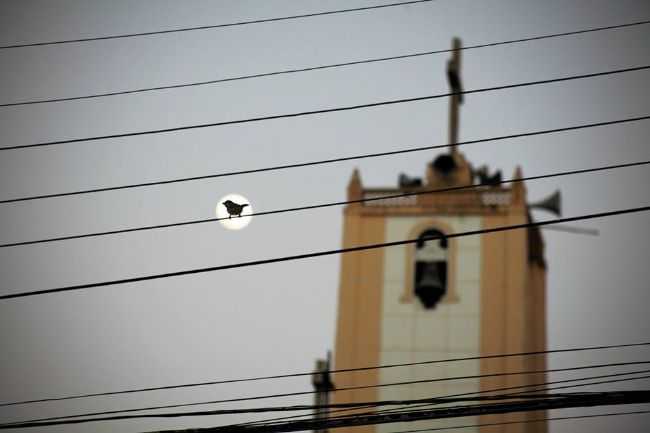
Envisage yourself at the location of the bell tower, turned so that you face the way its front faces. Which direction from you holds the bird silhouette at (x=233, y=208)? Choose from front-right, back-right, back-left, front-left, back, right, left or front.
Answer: front

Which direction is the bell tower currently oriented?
toward the camera

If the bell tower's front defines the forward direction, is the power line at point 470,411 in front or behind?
in front
